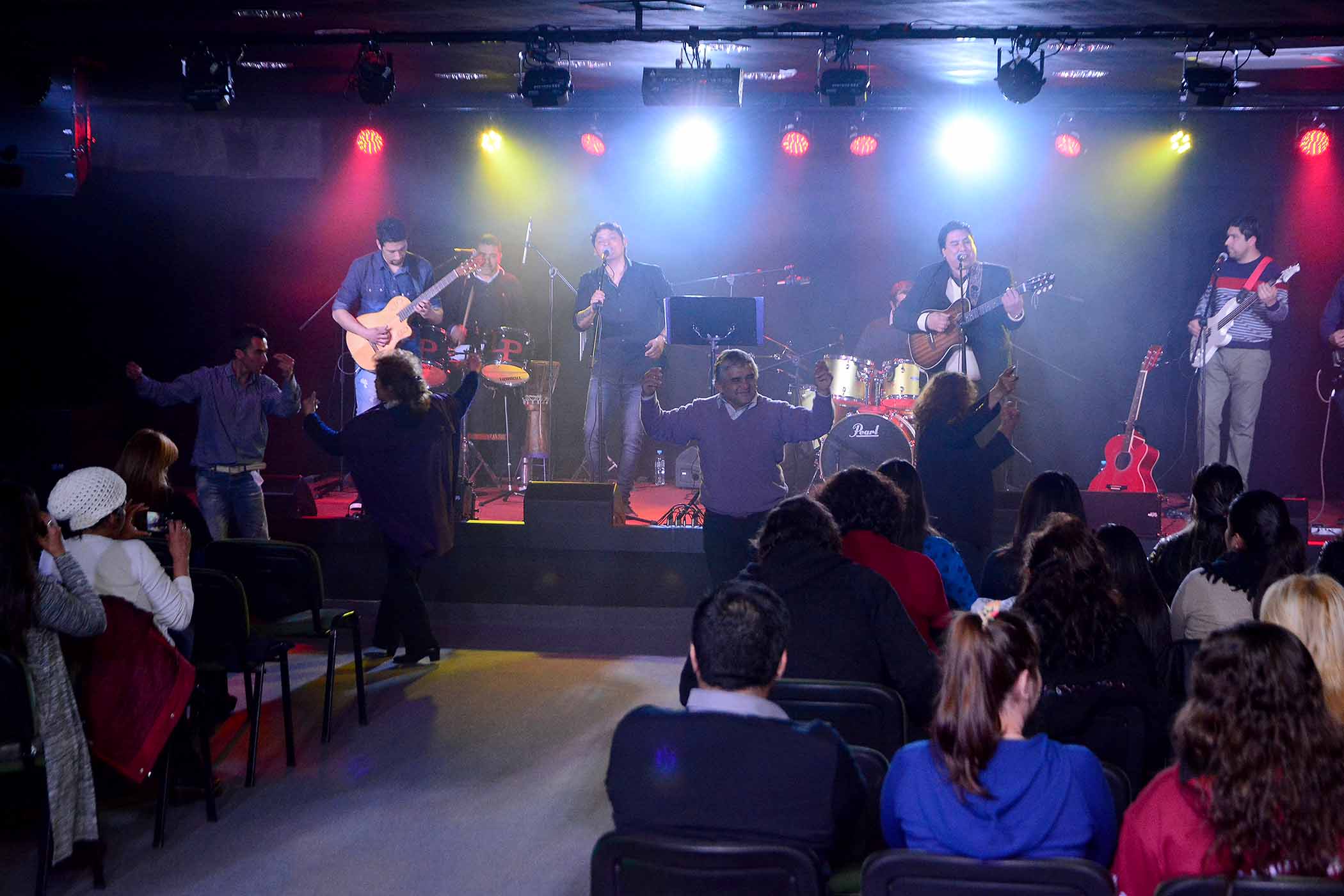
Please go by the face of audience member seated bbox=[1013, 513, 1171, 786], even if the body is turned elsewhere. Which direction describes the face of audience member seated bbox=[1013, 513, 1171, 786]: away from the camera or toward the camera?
away from the camera

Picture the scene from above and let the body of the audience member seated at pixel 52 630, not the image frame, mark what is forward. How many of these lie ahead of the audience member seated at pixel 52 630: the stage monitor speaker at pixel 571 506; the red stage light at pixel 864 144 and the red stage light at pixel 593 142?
3

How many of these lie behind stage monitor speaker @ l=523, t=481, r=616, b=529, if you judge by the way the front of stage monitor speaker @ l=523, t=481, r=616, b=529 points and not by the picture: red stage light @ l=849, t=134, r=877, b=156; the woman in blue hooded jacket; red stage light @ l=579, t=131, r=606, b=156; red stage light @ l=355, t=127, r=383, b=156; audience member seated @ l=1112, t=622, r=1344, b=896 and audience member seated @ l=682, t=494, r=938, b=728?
3

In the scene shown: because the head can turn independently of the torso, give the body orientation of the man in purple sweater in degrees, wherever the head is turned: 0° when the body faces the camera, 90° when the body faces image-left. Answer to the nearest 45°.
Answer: approximately 0°

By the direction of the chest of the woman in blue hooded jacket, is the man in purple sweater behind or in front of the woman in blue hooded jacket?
in front

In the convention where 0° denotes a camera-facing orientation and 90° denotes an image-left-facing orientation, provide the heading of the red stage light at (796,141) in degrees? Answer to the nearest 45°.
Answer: approximately 0°

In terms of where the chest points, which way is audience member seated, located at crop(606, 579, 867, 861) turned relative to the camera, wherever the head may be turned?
away from the camera

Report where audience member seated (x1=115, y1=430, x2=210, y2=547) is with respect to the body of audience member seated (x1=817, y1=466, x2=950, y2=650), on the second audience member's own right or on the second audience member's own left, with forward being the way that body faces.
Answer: on the second audience member's own left

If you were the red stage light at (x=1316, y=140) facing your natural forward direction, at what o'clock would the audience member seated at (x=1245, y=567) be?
The audience member seated is roughly at 12 o'clock from the red stage light.

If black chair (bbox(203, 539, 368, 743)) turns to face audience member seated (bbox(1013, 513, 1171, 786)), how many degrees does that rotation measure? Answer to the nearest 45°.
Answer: approximately 90° to its right

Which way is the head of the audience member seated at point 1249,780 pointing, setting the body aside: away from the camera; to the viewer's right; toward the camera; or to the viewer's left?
away from the camera

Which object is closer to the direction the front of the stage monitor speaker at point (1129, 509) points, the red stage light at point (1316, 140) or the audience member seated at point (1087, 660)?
the red stage light

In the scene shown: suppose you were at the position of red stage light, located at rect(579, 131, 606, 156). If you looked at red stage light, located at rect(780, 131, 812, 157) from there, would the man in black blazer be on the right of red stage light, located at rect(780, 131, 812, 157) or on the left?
right

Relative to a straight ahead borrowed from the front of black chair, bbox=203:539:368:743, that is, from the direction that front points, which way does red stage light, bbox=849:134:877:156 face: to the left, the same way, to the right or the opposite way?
the opposite way

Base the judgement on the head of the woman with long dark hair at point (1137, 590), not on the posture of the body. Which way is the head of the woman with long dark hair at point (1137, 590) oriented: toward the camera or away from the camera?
away from the camera

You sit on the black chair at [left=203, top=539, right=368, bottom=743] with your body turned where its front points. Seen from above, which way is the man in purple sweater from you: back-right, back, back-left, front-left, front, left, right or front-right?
front-right

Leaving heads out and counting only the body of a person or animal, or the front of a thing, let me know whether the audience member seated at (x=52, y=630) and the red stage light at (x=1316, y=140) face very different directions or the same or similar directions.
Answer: very different directions

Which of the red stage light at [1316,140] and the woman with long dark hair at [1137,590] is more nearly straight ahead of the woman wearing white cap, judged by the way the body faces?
the red stage light
